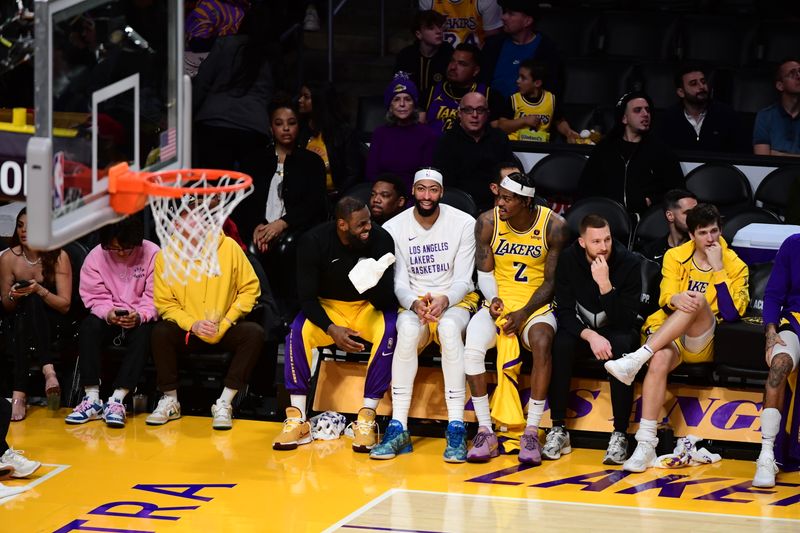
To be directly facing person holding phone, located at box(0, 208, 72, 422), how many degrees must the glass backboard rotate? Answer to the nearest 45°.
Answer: approximately 135° to its left

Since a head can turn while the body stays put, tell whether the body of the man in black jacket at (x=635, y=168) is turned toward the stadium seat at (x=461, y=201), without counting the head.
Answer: no

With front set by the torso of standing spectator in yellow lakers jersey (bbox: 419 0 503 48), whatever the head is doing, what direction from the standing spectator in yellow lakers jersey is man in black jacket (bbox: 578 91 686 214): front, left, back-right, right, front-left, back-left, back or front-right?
front-left

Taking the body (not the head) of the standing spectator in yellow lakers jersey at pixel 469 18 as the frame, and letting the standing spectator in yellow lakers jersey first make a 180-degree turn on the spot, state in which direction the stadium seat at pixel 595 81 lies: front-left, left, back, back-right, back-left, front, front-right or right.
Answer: right

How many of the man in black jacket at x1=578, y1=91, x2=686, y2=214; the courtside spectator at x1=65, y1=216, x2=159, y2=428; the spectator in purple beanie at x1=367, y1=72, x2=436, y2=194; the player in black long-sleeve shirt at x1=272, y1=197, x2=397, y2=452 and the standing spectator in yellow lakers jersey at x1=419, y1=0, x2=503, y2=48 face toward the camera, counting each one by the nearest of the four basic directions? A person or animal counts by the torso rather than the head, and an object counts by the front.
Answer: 5

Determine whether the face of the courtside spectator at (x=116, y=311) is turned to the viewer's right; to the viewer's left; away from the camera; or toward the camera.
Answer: toward the camera

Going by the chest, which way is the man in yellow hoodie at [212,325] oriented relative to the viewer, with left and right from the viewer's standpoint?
facing the viewer

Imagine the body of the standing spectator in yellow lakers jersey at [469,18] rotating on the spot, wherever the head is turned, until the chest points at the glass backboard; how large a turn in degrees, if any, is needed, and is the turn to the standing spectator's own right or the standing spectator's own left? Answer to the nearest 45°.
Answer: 0° — they already face it

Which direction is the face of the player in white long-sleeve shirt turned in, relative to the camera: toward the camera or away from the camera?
toward the camera

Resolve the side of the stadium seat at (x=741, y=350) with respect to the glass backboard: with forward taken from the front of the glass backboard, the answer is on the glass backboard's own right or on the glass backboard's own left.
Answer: on the glass backboard's own left

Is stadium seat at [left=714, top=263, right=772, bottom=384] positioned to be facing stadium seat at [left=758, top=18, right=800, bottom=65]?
no

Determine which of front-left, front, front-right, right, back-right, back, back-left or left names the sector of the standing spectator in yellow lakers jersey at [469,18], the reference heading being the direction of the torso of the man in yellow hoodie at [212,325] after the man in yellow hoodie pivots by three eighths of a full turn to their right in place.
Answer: right

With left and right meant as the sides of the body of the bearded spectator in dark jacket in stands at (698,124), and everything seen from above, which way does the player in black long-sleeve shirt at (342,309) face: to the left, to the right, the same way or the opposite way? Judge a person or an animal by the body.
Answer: the same way

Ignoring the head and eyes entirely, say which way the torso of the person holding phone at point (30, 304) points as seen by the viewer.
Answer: toward the camera

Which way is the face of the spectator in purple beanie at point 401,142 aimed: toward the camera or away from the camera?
toward the camera

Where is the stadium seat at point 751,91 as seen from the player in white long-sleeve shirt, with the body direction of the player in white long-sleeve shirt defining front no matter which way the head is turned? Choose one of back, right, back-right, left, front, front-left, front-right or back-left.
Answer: back-left

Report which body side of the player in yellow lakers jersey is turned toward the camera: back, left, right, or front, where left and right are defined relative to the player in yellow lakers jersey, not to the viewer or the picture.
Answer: front

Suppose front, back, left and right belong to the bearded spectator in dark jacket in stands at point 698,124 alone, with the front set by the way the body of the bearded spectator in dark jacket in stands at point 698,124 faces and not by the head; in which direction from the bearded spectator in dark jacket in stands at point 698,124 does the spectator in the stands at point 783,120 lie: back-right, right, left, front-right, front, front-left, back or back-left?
left
